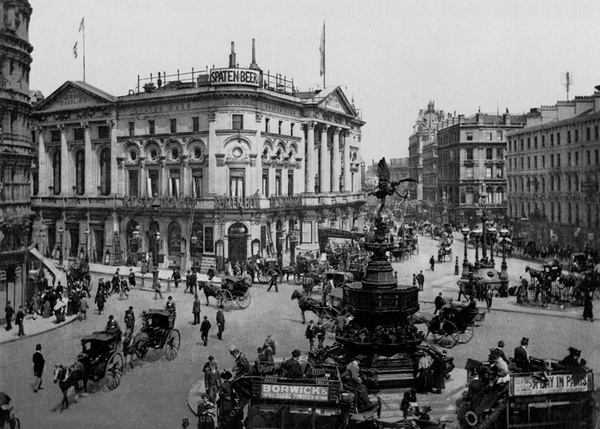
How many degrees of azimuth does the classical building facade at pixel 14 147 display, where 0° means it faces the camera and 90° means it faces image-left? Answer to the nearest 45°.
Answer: approximately 315°

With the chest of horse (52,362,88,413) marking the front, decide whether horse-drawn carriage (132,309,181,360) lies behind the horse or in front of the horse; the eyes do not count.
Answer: behind

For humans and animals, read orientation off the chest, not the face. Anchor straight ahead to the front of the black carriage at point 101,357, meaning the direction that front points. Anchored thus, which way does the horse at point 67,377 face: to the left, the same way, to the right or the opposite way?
the same way

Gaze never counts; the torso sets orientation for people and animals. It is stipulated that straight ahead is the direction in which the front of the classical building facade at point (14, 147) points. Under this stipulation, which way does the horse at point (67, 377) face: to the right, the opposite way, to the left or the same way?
to the right

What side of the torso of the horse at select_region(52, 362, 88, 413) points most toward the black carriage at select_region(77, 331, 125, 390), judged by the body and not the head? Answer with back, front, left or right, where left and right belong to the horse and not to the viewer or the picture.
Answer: back

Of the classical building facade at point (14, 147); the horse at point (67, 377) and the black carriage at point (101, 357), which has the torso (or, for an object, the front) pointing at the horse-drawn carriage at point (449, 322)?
the classical building facade

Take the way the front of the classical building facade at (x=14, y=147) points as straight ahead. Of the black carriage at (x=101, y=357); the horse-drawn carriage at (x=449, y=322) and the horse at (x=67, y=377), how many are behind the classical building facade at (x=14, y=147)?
0

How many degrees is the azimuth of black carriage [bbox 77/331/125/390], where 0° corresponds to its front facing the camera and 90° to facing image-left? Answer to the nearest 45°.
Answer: approximately 45°

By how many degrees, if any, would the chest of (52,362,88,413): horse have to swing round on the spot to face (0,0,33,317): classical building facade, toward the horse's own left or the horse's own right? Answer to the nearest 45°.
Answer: approximately 135° to the horse's own right

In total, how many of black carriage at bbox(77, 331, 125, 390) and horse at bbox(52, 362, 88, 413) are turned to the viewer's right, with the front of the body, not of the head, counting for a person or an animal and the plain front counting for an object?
0

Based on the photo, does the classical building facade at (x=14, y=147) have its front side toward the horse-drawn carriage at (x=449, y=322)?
yes

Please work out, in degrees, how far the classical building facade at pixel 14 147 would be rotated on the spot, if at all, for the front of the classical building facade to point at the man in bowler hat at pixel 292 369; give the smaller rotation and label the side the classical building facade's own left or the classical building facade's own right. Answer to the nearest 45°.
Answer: approximately 45° to the classical building facade's own right

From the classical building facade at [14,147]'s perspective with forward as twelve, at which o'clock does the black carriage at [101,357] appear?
The black carriage is roughly at 1 o'clock from the classical building facade.

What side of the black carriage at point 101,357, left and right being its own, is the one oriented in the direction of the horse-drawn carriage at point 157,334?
back

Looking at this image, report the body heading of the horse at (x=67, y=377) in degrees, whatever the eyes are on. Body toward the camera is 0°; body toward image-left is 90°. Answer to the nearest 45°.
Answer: approximately 45°
